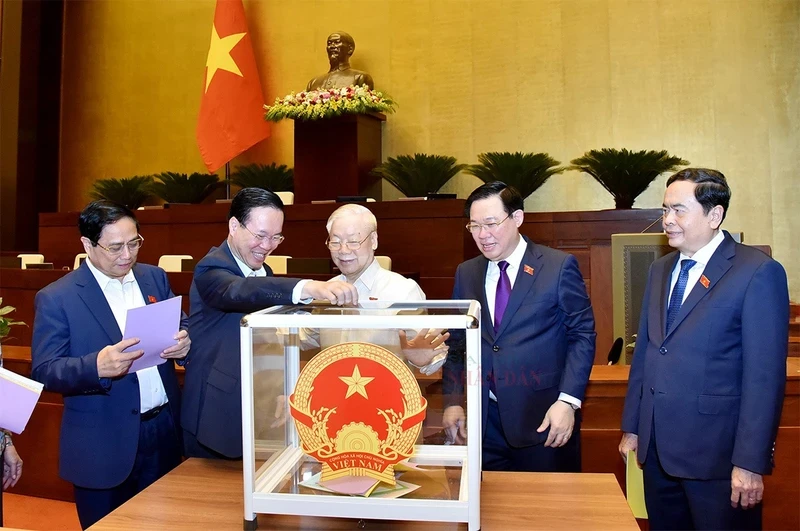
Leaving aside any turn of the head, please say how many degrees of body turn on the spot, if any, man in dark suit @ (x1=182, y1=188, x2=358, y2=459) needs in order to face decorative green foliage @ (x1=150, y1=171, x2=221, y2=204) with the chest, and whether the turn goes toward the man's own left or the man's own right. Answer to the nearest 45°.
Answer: approximately 90° to the man's own left

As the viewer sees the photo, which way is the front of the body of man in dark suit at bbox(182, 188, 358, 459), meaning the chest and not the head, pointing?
to the viewer's right

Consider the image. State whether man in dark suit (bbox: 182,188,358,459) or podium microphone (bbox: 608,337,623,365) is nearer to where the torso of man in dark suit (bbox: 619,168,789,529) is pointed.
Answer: the man in dark suit

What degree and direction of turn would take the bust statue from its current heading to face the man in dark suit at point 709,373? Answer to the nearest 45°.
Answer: approximately 45° to its left

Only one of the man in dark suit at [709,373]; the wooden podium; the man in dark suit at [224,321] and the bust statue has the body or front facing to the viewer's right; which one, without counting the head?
the man in dark suit at [224,321]

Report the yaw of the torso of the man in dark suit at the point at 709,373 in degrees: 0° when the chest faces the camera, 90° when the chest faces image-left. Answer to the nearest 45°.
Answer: approximately 45°

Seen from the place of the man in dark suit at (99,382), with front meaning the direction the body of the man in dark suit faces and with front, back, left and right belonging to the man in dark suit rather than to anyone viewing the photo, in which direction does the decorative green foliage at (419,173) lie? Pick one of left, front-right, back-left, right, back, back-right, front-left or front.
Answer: left

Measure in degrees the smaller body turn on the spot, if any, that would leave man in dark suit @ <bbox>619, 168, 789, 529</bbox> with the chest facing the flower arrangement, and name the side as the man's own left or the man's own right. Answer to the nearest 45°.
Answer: approximately 90° to the man's own right

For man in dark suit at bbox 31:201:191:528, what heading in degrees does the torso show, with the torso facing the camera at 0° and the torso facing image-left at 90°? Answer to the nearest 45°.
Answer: approximately 315°

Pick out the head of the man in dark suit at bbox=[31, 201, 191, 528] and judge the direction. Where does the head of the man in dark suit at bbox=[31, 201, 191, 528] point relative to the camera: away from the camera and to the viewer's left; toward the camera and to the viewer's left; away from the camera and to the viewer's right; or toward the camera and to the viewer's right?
toward the camera and to the viewer's right

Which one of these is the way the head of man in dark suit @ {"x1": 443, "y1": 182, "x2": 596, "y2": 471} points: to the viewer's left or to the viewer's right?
to the viewer's left

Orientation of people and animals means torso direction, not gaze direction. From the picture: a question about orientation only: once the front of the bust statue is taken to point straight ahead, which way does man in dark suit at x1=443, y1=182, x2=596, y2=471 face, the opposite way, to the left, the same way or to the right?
the same way

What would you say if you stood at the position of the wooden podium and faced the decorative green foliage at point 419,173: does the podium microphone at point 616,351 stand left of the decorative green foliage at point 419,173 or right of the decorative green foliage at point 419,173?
right

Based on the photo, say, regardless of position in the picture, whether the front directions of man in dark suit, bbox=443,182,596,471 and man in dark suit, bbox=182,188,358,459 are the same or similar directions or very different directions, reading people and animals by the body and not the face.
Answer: very different directions

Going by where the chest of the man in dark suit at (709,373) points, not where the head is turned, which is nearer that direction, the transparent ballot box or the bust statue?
the transparent ballot box

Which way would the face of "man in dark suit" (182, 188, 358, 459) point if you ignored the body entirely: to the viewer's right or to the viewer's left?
to the viewer's right

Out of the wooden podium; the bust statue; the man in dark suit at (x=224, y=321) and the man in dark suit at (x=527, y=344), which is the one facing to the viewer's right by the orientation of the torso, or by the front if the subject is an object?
the man in dark suit at (x=224, y=321)

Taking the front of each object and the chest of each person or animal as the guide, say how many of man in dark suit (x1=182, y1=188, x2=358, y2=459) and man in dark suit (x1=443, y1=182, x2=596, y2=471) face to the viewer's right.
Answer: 1

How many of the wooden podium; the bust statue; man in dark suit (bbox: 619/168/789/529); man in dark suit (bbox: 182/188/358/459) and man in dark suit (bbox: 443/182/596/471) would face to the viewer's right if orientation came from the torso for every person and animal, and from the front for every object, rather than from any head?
1
